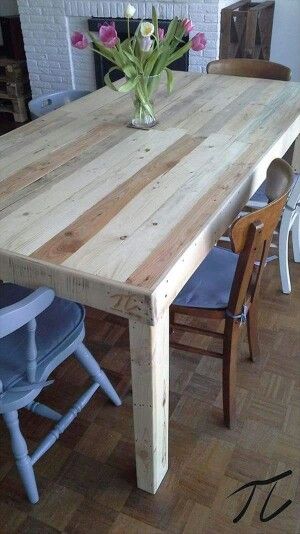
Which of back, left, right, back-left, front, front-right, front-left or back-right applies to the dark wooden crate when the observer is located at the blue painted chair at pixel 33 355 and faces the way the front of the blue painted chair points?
front

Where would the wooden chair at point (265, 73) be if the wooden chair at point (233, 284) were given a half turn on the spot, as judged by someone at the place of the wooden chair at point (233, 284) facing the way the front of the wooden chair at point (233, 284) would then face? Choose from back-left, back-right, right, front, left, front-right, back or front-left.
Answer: left

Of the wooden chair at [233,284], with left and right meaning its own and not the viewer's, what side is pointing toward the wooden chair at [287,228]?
right

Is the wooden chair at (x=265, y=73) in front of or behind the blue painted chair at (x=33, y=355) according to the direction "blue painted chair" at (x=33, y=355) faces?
in front

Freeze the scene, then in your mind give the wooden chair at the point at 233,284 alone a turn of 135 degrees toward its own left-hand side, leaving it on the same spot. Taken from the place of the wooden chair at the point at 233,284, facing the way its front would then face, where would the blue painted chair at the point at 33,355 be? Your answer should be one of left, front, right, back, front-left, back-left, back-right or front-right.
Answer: right

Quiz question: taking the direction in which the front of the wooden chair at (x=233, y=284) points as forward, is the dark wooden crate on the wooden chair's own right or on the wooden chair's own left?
on the wooden chair's own right

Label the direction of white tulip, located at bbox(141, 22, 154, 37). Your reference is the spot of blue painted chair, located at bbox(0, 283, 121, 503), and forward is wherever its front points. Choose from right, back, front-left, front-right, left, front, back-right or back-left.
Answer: front

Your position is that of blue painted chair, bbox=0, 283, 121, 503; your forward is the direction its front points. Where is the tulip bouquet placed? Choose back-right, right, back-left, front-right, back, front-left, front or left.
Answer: front

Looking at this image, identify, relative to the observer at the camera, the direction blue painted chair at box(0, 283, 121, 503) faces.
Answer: facing away from the viewer and to the right of the viewer

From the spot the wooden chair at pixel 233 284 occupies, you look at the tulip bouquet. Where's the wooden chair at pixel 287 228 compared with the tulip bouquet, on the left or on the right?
right

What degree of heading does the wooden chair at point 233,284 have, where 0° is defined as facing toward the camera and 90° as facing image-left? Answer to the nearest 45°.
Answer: approximately 90°
